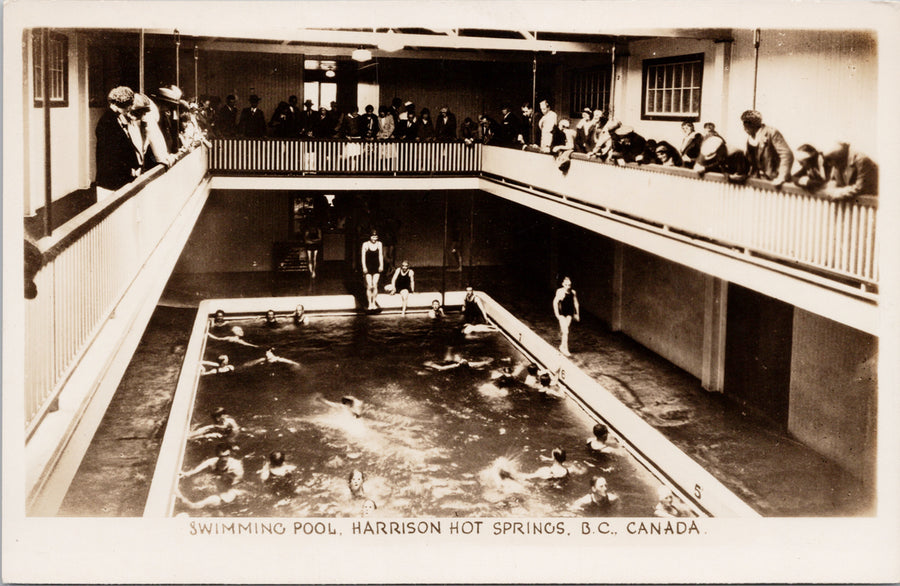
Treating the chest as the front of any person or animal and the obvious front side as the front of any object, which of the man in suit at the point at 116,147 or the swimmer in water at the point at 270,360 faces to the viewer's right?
the man in suit

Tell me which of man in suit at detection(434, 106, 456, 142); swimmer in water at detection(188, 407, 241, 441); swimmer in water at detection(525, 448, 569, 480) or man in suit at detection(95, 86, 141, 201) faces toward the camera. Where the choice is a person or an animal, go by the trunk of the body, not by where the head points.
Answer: man in suit at detection(434, 106, 456, 142)

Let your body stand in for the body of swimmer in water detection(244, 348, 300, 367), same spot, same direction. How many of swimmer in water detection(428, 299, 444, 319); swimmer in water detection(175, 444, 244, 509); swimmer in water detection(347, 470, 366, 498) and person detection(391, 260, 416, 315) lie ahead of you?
2

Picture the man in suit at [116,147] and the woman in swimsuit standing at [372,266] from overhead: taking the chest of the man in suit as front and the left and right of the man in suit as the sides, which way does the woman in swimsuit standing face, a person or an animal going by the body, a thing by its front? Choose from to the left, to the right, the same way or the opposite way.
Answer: to the right

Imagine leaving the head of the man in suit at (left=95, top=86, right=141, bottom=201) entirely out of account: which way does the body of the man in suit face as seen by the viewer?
to the viewer's right
